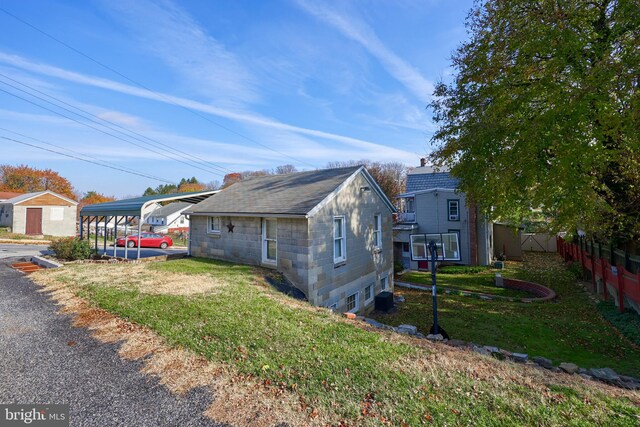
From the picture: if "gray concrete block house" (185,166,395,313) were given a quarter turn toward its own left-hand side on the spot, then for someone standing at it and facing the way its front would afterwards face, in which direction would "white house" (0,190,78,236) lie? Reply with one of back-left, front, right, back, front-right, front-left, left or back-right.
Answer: back

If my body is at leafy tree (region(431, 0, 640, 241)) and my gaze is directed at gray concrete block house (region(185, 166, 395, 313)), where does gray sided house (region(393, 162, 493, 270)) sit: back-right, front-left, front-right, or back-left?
front-right

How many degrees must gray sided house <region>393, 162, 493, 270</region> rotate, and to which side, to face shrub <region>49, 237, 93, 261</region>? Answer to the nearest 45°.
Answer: approximately 45° to its right

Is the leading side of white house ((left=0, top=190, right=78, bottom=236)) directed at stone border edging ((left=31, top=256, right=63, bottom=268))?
yes

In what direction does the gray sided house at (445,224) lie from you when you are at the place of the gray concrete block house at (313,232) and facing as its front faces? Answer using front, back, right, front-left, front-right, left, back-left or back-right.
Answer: back

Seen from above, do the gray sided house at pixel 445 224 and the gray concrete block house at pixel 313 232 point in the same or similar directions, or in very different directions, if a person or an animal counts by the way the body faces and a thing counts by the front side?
same or similar directions

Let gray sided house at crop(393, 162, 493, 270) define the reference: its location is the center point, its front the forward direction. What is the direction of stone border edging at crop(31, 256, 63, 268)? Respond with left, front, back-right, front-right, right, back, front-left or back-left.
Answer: front-right

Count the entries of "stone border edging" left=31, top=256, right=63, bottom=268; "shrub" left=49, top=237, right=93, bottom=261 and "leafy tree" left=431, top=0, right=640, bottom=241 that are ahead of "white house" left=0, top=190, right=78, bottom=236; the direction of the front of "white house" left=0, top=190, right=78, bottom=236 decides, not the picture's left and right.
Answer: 3

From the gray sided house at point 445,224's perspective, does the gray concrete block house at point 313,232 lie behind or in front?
in front

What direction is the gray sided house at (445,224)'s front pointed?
toward the camera

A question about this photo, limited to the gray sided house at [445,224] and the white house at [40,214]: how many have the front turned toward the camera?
2

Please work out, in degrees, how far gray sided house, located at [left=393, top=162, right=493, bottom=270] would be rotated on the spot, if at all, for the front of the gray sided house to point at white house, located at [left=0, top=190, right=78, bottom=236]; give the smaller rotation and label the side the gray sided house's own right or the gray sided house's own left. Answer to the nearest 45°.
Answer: approximately 90° to the gray sided house's own right

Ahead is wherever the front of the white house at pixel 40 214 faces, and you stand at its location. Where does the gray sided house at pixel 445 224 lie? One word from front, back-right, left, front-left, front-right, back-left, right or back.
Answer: front-left

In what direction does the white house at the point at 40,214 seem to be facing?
toward the camera

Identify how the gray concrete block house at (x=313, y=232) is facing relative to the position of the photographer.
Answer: facing the viewer and to the left of the viewer

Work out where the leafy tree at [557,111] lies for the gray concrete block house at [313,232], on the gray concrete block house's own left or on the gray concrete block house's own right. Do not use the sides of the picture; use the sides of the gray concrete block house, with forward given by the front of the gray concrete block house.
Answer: on the gray concrete block house's own left
